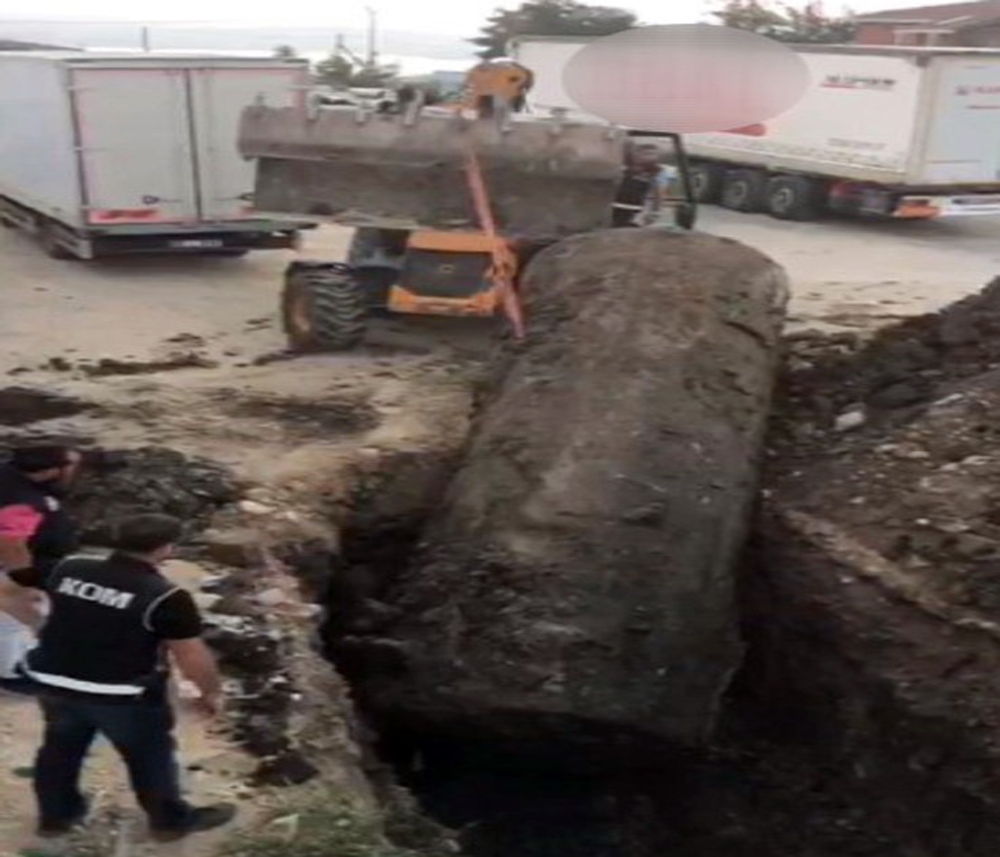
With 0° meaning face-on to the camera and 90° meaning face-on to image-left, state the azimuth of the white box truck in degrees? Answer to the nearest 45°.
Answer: approximately 135°

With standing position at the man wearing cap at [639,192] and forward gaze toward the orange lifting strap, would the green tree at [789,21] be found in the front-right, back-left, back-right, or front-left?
back-right

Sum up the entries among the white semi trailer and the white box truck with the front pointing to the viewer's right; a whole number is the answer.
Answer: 0

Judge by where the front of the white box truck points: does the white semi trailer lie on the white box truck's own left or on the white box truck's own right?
on the white box truck's own right

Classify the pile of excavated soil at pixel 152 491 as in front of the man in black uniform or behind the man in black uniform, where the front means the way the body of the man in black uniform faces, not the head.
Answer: in front

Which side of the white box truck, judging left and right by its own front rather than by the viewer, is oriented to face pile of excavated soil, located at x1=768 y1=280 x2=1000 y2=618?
back

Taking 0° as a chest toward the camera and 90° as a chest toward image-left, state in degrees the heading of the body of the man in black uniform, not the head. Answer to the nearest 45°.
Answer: approximately 225°

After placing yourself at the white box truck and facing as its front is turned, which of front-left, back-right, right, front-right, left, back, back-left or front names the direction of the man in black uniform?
back-left

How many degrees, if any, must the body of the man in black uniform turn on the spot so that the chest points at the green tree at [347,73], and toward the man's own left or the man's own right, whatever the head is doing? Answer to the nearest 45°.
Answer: approximately 45° to the man's own left

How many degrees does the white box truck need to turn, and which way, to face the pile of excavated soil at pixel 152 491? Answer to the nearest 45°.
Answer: approximately 135° to its left

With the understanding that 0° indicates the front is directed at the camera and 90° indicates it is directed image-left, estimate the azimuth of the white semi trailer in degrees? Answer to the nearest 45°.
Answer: approximately 135°
